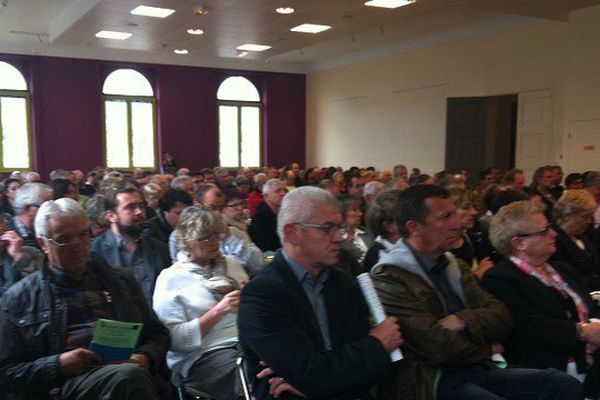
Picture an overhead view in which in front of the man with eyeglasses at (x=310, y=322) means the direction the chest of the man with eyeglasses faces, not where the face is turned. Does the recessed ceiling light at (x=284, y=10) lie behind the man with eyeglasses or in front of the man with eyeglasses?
behind

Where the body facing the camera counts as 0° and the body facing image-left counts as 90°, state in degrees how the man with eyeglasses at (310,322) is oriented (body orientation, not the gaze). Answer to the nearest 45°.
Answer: approximately 315°

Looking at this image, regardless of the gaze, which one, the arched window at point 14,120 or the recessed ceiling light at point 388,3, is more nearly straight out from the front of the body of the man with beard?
the recessed ceiling light

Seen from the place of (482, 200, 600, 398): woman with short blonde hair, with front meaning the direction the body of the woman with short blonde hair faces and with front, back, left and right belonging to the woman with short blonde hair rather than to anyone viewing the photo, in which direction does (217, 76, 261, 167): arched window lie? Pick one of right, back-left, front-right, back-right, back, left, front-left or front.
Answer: back

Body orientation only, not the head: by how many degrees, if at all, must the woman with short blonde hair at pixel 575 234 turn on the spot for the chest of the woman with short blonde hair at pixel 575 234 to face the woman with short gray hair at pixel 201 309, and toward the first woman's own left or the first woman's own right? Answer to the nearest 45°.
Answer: approximately 90° to the first woman's own right

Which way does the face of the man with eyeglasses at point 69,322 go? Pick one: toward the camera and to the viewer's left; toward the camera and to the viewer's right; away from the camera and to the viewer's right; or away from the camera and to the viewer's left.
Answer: toward the camera and to the viewer's right

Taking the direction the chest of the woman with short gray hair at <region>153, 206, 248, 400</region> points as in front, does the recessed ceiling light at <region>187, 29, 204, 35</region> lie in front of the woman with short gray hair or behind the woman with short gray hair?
behind

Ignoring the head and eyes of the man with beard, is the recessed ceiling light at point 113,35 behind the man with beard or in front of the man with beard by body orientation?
behind

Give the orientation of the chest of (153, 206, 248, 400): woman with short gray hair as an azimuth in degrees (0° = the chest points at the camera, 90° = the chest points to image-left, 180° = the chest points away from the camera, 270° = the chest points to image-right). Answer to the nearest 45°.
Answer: approximately 315°

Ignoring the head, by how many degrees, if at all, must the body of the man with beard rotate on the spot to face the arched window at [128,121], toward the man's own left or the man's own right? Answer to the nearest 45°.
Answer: approximately 135° to the man's own left

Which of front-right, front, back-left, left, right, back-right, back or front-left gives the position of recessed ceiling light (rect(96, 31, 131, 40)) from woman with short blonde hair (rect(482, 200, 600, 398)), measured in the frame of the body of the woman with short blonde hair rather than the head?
back
